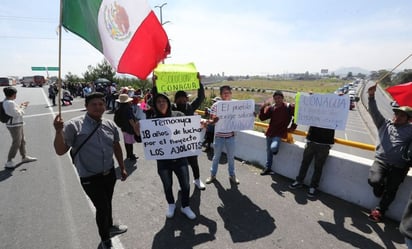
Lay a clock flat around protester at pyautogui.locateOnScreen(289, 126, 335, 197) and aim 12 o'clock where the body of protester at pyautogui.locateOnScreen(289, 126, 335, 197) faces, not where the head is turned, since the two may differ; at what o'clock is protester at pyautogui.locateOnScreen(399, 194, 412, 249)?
protester at pyautogui.locateOnScreen(399, 194, 412, 249) is roughly at 10 o'clock from protester at pyautogui.locateOnScreen(289, 126, 335, 197).

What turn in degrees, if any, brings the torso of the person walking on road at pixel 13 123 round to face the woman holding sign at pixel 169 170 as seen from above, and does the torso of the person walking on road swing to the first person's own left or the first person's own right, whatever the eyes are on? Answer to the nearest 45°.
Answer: approximately 45° to the first person's own right

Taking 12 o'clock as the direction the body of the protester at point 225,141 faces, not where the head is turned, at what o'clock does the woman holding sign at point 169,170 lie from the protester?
The woman holding sign is roughly at 1 o'clock from the protester.

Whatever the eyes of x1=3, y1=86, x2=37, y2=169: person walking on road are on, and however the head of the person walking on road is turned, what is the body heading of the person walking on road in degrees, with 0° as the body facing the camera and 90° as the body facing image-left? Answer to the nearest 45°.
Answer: approximately 270°

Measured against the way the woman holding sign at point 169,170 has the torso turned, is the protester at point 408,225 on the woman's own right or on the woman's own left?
on the woman's own left

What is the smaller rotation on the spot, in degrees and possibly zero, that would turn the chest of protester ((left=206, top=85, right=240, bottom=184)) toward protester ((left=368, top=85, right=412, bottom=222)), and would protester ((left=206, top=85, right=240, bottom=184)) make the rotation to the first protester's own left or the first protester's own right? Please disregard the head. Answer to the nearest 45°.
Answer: approximately 45° to the first protester's own left

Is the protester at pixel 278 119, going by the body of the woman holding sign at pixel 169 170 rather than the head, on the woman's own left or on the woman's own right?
on the woman's own left
